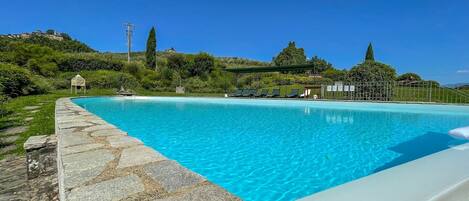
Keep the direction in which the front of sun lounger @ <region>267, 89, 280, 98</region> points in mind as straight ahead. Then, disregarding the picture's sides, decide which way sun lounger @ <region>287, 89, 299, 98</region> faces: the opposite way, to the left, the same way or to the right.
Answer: the same way

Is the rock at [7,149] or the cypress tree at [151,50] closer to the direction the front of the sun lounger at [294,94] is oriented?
the rock

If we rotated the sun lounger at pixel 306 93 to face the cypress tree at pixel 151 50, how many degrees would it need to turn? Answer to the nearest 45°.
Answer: approximately 90° to its right

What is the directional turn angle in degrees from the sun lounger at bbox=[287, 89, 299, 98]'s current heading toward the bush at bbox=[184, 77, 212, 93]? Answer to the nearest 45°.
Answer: approximately 90° to its right

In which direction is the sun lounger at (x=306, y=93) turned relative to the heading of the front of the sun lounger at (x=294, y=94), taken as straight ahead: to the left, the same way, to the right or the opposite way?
the same way

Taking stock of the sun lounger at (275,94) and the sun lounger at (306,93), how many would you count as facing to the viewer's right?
0

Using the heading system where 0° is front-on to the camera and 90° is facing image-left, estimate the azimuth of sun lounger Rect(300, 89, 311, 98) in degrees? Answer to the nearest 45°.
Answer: approximately 45°

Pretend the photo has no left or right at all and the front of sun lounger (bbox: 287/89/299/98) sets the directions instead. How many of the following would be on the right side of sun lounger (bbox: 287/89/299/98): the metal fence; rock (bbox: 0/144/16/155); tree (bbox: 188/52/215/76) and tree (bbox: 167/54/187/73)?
2

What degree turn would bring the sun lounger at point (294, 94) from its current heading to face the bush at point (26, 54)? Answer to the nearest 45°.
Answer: approximately 45° to its right

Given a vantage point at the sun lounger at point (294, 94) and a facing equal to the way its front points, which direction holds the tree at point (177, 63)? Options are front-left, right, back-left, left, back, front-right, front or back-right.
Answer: right

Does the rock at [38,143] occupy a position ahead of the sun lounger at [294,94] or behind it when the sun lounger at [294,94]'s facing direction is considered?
ahead

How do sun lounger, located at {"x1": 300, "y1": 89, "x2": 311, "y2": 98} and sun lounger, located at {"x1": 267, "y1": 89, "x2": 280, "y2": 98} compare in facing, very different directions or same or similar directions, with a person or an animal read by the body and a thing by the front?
same or similar directions

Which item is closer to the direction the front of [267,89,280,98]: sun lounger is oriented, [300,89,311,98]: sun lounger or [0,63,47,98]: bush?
the bush

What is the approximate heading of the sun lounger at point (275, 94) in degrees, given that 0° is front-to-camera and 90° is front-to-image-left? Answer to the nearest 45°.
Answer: approximately 45°

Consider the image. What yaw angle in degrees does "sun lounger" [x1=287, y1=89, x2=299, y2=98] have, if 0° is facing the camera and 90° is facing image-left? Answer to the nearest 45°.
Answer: approximately 45°

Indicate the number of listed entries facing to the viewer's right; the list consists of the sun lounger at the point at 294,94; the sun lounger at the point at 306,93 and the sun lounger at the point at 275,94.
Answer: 0

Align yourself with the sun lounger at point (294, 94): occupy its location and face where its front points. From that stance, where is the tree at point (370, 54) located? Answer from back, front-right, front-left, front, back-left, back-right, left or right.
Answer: back
